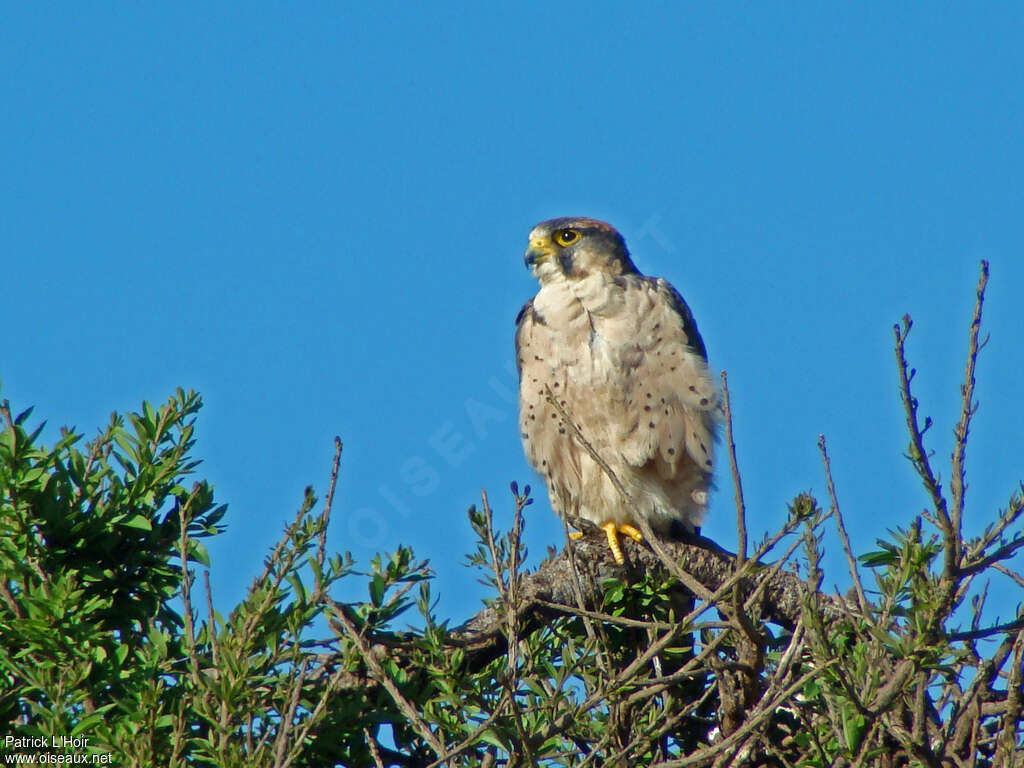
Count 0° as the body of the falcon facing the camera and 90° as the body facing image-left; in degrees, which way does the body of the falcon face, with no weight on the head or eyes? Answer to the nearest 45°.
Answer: approximately 45°
